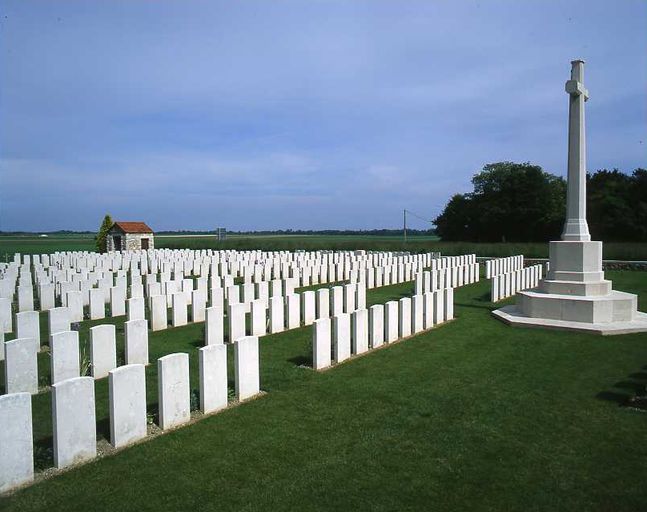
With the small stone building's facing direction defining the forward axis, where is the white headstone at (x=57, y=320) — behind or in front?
in front

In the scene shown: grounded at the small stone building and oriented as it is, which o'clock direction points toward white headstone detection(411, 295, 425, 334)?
The white headstone is roughly at 10 o'clock from the small stone building.

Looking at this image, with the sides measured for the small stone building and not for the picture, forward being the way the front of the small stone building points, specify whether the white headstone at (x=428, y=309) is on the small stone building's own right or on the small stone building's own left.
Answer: on the small stone building's own left

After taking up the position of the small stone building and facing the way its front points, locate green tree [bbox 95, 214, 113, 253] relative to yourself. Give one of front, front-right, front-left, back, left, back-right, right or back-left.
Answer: right

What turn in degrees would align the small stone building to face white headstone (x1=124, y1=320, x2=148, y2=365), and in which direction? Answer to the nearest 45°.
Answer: approximately 45° to its left

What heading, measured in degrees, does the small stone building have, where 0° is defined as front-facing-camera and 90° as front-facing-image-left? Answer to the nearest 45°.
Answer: approximately 45°

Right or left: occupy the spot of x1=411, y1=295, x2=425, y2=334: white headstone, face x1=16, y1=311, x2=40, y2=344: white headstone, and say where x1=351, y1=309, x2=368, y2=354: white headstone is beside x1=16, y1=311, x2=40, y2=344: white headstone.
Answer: left

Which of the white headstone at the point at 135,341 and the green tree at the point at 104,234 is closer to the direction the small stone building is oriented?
the white headstone

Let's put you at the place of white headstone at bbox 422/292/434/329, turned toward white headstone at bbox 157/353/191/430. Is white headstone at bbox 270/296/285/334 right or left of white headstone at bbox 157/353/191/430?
right

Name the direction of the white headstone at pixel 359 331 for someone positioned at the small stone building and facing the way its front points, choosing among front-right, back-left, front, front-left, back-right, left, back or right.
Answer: front-left

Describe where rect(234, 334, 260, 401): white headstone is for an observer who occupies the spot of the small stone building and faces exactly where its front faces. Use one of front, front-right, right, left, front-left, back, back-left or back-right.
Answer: front-left

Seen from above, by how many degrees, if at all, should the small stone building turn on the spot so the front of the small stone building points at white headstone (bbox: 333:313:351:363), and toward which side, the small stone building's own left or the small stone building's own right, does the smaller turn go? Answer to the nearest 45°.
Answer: approximately 45° to the small stone building's own left
